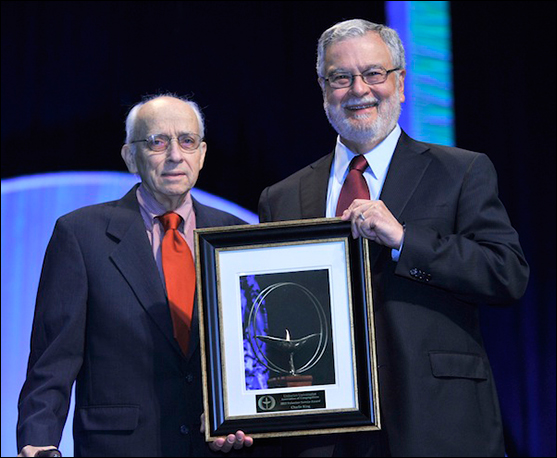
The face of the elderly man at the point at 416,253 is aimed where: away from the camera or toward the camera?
toward the camera

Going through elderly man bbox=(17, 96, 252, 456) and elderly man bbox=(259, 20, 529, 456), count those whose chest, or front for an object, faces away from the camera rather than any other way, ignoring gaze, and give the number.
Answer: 0

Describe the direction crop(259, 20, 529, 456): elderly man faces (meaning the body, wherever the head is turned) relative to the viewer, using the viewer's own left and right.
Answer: facing the viewer and to the left of the viewer

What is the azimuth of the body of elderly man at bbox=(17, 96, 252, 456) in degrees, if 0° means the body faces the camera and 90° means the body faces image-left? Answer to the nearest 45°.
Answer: approximately 315°

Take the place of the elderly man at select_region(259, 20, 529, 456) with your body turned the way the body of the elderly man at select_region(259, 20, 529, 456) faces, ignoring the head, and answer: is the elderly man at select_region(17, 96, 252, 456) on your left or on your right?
on your right
